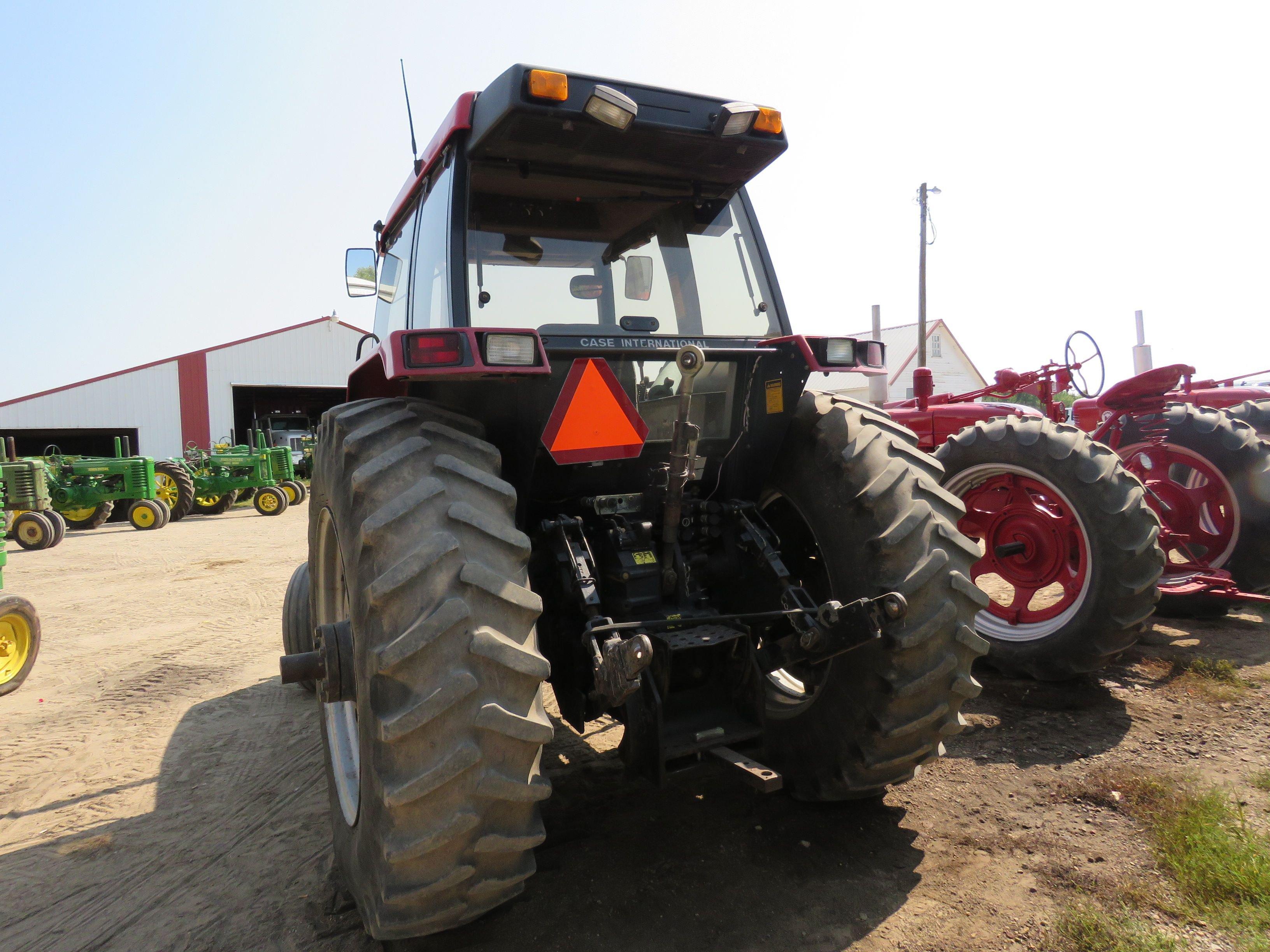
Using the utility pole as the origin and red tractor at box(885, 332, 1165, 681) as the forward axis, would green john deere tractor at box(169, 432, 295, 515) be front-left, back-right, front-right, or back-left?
front-right

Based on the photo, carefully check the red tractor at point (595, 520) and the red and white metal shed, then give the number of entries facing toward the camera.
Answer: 1

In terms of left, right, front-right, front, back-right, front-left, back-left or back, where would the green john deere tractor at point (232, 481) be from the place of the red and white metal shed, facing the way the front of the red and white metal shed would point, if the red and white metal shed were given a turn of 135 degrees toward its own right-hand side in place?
back-left

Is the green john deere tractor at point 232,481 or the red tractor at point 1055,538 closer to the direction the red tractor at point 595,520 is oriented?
the green john deere tractor

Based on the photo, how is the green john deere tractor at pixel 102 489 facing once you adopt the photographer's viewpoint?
facing the viewer and to the right of the viewer

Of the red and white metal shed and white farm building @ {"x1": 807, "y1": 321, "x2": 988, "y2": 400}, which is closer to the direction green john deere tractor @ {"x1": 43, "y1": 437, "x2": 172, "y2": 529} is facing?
the white farm building

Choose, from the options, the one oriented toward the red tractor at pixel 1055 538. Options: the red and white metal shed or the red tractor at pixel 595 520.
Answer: the red and white metal shed

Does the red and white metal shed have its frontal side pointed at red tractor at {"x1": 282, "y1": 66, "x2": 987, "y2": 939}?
yes

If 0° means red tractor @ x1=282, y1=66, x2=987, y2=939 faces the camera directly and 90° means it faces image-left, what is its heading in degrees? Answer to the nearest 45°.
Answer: approximately 135°

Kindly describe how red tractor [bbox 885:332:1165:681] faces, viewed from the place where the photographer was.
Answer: facing away from the viewer and to the left of the viewer

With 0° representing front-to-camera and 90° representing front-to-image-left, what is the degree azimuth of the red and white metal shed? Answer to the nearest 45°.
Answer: approximately 0°

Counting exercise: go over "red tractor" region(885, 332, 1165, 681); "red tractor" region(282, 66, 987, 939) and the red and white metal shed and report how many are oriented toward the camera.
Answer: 1
